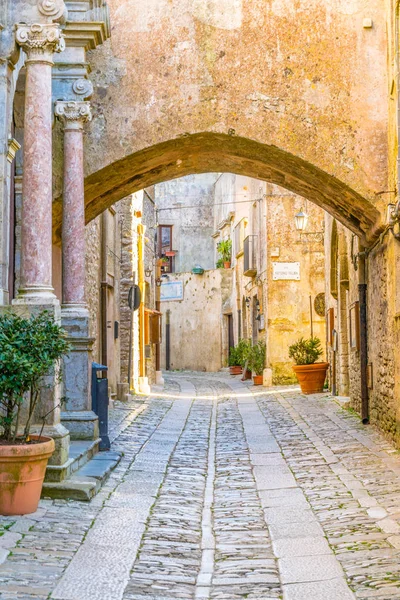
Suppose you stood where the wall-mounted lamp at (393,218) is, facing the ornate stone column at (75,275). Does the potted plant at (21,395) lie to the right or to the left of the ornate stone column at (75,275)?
left

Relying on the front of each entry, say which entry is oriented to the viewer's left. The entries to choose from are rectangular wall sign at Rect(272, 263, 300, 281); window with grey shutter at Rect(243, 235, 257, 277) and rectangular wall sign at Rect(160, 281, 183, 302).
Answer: the window with grey shutter

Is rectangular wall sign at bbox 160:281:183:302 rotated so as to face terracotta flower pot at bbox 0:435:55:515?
yes

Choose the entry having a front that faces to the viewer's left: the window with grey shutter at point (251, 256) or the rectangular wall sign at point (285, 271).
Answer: the window with grey shutter

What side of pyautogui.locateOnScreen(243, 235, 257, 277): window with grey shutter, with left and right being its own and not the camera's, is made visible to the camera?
left

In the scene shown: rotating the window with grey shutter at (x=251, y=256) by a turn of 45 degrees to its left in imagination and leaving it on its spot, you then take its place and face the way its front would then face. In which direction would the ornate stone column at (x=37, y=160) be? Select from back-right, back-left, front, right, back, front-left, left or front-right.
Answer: front-left

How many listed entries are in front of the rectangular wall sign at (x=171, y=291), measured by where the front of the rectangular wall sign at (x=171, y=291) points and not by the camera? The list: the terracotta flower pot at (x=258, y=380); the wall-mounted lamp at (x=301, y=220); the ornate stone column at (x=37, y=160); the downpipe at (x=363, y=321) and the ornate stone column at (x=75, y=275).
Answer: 5

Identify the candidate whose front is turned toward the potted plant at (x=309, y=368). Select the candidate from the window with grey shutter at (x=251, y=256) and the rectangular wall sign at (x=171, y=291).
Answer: the rectangular wall sign

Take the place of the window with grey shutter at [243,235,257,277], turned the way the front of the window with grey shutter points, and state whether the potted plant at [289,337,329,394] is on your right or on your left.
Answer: on your left

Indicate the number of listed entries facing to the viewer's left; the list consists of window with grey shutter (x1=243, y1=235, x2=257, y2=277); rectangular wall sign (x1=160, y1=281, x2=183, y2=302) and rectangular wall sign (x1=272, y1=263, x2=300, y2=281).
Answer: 1
